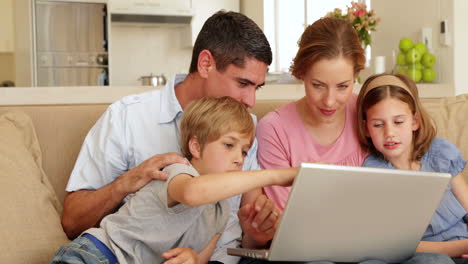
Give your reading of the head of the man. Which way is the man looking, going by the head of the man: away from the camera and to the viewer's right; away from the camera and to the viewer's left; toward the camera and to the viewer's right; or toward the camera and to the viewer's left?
toward the camera and to the viewer's right

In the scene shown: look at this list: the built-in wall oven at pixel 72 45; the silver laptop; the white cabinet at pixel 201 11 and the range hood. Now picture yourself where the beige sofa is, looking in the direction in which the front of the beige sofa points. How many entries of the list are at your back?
3

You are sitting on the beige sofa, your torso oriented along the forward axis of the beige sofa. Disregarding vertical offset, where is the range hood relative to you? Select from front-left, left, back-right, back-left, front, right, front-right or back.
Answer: back

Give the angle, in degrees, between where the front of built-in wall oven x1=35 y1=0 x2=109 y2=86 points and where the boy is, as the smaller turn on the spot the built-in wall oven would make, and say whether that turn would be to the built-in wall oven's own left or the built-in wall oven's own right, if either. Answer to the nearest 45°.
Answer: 0° — it already faces them

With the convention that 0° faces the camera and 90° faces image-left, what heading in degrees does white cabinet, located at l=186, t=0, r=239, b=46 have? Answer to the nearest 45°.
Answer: approximately 0°

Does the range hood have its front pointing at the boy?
yes

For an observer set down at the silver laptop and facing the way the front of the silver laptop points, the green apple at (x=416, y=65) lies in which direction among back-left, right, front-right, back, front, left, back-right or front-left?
front-right

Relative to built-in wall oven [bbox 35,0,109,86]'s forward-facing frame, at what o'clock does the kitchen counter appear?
The kitchen counter is roughly at 12 o'clock from the built-in wall oven.

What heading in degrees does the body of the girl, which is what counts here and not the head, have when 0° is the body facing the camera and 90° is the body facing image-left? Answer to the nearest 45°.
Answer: approximately 45°
